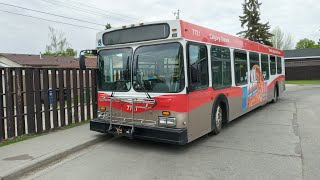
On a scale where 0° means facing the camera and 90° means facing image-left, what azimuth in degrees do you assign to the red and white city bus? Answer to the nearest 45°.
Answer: approximately 45°

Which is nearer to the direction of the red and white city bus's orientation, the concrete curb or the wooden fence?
the concrete curb

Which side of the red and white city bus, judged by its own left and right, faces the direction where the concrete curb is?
front

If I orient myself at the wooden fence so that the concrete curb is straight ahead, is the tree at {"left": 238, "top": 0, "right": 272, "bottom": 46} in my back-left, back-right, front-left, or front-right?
back-left

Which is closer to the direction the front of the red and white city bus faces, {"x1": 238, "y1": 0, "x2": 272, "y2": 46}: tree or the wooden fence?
the wooden fence

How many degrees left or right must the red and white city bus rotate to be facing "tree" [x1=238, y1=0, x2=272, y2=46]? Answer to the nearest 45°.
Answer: approximately 135° to its right

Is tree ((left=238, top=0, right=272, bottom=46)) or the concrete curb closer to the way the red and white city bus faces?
the concrete curb
